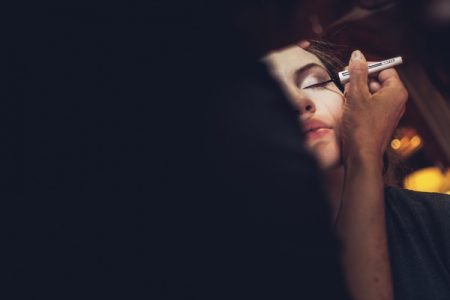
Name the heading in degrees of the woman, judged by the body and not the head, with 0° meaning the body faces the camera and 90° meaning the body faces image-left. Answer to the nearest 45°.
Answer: approximately 45°
